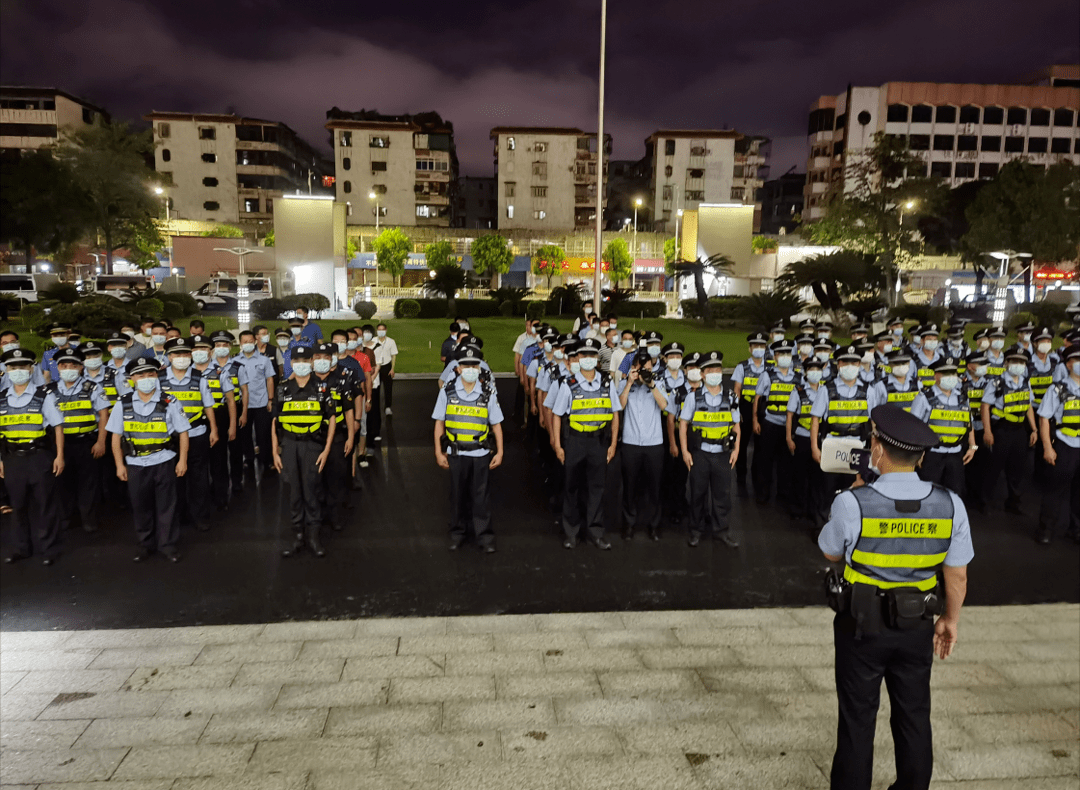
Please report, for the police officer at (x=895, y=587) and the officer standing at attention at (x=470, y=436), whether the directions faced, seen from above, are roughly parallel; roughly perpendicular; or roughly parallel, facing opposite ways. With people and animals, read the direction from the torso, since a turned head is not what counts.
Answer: roughly parallel, facing opposite ways

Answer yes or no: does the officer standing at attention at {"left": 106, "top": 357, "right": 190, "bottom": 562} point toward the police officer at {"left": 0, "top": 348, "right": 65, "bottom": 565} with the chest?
no

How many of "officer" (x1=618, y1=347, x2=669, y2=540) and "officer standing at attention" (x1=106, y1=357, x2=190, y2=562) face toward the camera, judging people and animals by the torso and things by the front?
2

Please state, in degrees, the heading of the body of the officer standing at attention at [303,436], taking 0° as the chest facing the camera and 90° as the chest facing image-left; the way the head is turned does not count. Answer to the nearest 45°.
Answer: approximately 0°

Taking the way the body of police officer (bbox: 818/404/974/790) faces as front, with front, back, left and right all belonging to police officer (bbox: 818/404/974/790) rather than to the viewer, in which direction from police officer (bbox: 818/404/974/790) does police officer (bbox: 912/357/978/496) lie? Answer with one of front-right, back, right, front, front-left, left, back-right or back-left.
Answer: front-right

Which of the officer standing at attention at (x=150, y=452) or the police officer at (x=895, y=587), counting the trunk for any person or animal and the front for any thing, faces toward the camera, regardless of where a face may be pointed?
the officer standing at attention

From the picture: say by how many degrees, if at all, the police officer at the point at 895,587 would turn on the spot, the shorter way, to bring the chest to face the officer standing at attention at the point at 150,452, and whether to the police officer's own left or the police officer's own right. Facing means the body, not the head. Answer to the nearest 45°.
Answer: approximately 45° to the police officer's own left

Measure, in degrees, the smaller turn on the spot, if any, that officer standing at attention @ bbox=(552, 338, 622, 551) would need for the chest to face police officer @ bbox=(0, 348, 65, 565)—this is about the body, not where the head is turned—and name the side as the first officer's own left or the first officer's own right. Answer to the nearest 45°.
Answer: approximately 90° to the first officer's own right

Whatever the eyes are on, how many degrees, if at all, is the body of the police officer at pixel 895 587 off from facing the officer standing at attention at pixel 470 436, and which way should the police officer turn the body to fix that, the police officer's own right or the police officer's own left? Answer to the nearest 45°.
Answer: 0° — they already face them

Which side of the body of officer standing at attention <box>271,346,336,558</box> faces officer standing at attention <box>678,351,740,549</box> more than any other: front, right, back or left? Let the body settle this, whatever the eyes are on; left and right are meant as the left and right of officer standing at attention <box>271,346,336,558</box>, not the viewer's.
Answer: left

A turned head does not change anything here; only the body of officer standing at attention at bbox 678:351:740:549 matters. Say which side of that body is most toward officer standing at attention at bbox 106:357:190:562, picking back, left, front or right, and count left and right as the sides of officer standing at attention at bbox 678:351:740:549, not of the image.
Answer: right

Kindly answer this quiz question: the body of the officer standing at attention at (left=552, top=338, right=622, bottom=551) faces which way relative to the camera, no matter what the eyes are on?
toward the camera

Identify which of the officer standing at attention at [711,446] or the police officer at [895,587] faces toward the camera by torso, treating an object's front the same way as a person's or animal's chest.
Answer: the officer standing at attention

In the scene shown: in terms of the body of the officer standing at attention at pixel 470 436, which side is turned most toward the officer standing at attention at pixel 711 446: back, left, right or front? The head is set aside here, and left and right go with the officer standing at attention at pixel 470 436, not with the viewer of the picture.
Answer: left

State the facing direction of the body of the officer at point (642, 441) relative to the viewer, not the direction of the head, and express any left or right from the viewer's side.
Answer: facing the viewer

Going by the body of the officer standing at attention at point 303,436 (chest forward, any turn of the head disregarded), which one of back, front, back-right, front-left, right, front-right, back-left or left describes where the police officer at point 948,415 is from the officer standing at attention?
left

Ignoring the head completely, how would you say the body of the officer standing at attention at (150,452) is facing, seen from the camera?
toward the camera

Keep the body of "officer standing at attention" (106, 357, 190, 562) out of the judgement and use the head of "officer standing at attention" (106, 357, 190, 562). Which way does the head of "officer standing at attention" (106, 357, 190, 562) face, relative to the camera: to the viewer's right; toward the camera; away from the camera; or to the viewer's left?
toward the camera

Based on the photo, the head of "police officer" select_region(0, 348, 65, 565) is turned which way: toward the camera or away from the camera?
toward the camera

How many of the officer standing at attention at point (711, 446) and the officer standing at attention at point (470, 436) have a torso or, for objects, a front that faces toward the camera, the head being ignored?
2

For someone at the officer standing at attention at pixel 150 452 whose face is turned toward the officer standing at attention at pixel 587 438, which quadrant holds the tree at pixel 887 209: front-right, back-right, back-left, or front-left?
front-left

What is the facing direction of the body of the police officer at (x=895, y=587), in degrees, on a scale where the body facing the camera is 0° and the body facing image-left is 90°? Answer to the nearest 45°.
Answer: approximately 135°
